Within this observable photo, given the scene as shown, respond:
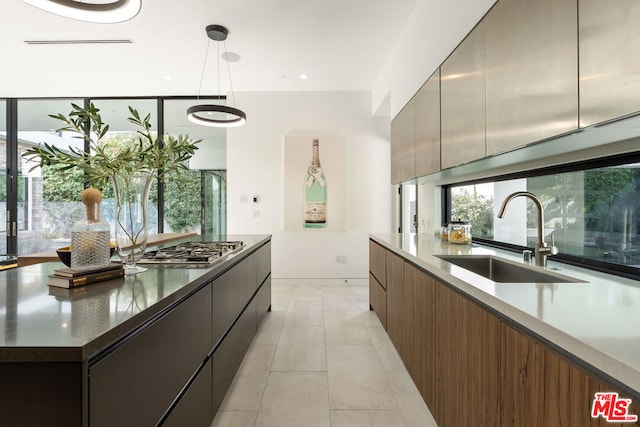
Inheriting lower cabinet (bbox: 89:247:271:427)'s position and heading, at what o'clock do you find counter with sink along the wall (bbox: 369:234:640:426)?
The counter with sink along the wall is roughly at 1 o'clock from the lower cabinet.

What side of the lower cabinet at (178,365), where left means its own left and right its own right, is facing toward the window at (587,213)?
front

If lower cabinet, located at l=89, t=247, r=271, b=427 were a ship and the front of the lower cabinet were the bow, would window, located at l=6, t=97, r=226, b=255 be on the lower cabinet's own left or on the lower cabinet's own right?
on the lower cabinet's own left

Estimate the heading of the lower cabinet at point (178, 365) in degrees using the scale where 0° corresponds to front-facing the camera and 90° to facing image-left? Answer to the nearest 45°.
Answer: approximately 270°
